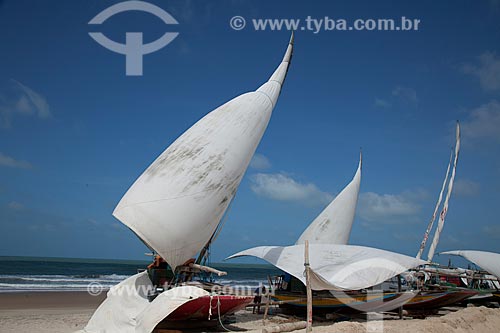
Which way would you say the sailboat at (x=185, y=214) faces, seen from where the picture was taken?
facing to the right of the viewer

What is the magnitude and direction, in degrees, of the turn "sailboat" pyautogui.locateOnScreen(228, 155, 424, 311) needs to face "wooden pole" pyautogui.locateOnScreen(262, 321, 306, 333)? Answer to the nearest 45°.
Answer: approximately 90° to its right

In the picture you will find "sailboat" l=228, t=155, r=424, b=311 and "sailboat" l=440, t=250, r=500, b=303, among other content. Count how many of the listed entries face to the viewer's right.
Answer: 2

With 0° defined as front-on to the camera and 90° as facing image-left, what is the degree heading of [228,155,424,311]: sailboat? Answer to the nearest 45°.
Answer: approximately 270°

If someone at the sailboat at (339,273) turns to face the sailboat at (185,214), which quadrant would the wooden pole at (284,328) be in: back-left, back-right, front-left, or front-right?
front-left

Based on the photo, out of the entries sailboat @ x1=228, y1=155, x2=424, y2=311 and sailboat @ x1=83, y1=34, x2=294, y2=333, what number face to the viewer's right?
2

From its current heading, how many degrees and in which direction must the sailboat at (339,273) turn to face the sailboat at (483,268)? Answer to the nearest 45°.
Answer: approximately 45° to its left

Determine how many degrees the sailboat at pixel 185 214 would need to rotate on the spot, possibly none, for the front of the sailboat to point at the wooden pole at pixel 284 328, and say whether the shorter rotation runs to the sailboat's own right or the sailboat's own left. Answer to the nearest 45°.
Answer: approximately 45° to the sailboat's own right
